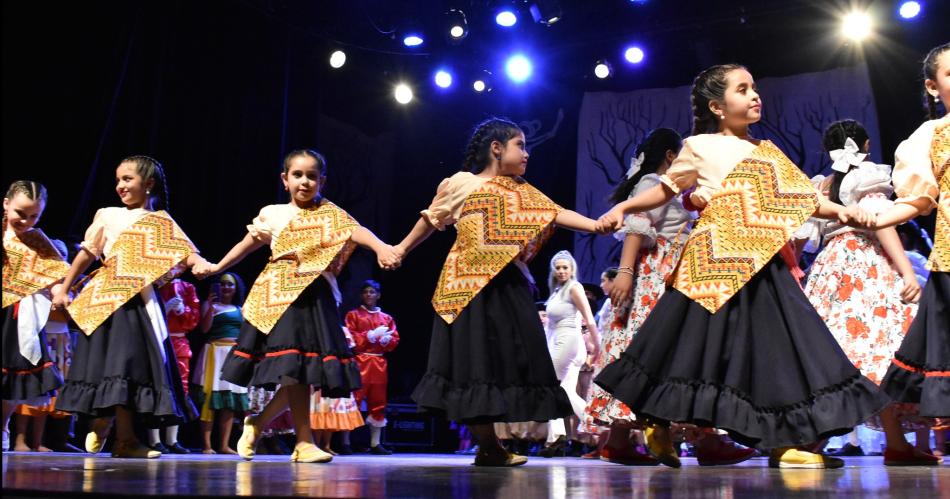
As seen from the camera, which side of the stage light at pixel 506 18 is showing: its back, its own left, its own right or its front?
front

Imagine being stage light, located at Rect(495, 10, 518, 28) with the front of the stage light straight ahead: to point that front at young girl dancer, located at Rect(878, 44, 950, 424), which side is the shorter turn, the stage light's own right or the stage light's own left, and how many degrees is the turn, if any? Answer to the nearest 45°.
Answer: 0° — it already faces them

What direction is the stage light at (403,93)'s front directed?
toward the camera

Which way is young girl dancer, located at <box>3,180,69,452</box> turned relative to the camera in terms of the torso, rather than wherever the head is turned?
toward the camera

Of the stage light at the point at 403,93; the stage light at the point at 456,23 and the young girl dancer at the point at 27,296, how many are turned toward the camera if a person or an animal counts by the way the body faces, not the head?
3

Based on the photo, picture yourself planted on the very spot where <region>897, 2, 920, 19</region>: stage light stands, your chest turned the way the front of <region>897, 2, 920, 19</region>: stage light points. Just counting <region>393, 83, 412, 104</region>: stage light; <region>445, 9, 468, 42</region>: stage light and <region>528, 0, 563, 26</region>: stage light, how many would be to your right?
3

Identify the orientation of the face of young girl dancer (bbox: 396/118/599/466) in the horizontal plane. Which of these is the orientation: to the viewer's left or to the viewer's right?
to the viewer's right

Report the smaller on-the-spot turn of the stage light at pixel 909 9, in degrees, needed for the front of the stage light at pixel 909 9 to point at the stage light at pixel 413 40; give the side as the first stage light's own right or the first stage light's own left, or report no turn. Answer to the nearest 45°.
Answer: approximately 90° to the first stage light's own right

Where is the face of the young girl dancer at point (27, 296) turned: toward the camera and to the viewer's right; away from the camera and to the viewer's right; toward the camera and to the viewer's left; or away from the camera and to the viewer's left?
toward the camera and to the viewer's right

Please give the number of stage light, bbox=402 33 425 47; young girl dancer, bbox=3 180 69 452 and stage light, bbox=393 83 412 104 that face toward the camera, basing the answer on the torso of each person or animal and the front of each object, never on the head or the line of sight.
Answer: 3

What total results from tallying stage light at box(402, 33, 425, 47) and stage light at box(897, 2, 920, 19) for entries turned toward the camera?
2
